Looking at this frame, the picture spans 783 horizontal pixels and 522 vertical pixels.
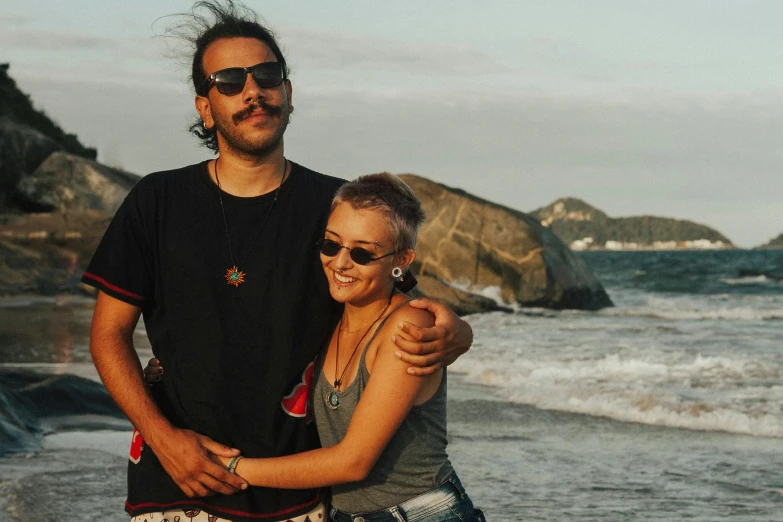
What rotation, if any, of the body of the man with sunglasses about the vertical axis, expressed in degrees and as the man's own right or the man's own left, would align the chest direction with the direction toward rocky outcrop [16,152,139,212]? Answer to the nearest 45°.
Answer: approximately 180°

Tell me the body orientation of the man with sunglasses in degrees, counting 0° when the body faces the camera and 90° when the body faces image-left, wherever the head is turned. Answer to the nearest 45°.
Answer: approximately 0°

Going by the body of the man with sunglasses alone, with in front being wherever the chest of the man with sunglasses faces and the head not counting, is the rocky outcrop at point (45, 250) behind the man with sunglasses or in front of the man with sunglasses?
behind

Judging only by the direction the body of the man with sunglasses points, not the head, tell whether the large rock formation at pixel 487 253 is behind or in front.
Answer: behind

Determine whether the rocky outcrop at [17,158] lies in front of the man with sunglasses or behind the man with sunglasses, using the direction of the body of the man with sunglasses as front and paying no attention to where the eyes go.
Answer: behind
